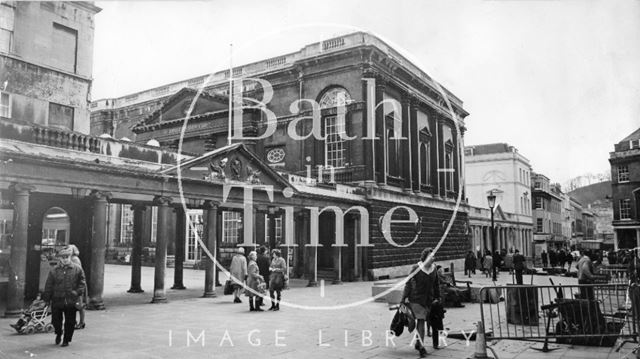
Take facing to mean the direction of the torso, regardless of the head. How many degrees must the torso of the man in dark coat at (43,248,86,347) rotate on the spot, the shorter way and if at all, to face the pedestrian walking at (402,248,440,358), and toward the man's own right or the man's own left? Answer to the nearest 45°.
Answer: approximately 45° to the man's own left

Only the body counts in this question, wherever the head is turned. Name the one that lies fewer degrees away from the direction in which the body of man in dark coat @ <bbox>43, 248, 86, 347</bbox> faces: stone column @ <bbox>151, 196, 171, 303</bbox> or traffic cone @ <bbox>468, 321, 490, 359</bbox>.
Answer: the traffic cone

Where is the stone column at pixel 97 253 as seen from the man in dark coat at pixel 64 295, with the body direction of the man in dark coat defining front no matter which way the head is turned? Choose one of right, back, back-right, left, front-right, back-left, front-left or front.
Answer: back

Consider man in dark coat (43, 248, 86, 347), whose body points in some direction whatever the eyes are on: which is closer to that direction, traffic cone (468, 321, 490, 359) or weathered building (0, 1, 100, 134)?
the traffic cone

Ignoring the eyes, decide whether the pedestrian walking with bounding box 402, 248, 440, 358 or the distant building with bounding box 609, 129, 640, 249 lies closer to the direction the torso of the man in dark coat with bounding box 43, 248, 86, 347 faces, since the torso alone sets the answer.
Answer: the pedestrian walking

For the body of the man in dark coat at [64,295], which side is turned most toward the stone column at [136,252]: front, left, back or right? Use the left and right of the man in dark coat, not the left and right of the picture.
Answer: back

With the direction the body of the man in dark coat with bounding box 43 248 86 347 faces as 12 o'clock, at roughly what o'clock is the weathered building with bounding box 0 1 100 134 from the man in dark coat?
The weathered building is roughly at 6 o'clock from the man in dark coat.

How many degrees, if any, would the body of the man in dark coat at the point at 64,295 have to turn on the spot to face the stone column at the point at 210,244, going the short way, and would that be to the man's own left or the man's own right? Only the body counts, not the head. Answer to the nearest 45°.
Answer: approximately 135° to the man's own left

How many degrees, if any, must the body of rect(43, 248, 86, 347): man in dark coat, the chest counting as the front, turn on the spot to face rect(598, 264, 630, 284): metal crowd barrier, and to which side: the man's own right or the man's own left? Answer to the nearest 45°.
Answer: approximately 90° to the man's own left

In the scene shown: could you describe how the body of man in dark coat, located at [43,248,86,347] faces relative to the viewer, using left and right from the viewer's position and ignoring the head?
facing the viewer

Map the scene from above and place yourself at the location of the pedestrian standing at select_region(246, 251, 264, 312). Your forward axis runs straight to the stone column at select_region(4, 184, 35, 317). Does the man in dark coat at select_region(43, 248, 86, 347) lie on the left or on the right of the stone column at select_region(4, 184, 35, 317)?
left

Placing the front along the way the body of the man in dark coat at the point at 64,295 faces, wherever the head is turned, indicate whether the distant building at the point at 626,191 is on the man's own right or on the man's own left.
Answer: on the man's own left
